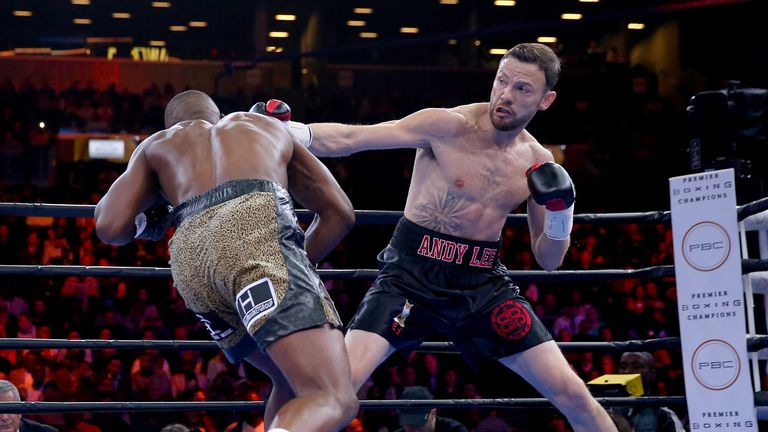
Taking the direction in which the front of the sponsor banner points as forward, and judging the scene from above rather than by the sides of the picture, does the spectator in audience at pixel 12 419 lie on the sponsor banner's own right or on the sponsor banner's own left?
on the sponsor banner's own right

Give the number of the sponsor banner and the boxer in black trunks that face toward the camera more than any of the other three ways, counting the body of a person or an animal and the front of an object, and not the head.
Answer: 2

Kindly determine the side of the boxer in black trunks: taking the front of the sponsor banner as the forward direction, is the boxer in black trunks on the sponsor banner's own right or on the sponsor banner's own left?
on the sponsor banner's own right

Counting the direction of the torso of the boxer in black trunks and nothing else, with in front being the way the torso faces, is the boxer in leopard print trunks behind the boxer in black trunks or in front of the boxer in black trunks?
in front

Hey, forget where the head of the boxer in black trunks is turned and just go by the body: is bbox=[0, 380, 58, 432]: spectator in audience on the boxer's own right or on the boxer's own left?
on the boxer's own right

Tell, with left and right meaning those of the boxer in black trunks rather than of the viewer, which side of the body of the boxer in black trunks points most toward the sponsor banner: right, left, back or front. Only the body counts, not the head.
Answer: left

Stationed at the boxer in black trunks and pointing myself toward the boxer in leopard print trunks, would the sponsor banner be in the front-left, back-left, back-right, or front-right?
back-left
